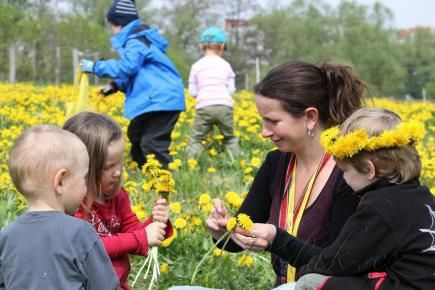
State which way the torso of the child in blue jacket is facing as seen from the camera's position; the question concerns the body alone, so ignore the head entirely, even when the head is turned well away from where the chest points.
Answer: to the viewer's left

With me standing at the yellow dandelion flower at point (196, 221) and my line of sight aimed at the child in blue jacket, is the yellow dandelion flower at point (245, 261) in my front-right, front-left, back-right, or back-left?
back-right

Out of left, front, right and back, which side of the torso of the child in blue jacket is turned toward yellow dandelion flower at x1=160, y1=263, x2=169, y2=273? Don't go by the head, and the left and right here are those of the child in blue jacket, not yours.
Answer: left

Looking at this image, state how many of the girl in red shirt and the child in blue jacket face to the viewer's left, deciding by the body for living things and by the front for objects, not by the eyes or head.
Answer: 1

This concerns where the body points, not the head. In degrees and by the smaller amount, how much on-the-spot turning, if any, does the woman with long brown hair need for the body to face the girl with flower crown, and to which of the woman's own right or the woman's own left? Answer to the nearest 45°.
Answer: approximately 90° to the woman's own left

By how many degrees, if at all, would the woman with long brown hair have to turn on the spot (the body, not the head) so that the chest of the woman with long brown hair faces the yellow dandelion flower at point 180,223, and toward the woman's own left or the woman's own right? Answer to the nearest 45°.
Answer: approximately 90° to the woman's own right

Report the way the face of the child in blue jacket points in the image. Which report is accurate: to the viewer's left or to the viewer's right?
to the viewer's left

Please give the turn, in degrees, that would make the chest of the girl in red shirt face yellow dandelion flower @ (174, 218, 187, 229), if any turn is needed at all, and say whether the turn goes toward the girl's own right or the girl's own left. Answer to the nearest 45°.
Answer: approximately 90° to the girl's own left

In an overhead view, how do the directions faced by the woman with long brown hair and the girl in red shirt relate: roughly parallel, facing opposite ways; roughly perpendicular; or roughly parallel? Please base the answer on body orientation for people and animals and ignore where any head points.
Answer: roughly perpendicular

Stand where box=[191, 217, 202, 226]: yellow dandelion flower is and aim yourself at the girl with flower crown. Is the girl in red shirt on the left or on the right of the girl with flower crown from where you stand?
right

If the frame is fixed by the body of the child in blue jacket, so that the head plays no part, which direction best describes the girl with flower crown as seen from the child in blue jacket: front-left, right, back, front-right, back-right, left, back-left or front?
left

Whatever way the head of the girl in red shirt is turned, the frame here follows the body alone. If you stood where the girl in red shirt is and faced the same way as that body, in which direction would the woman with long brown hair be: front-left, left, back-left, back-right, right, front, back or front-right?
front-left

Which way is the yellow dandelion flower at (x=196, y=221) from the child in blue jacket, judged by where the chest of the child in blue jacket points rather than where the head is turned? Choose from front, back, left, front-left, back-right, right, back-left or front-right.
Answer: left

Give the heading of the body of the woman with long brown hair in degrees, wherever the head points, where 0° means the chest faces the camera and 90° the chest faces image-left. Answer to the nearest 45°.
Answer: approximately 45°
